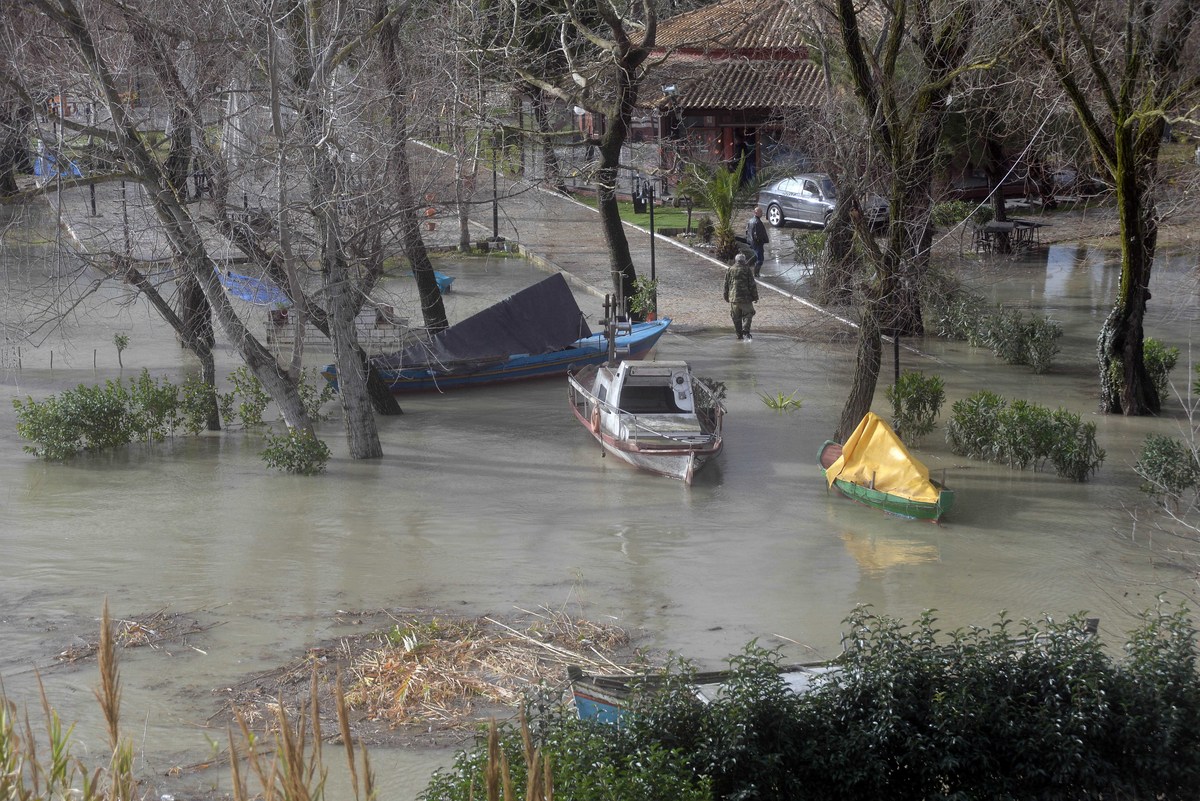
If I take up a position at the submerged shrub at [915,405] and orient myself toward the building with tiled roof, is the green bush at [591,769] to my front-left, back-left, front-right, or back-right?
back-left

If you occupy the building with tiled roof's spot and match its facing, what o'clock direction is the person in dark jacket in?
The person in dark jacket is roughly at 12 o'clock from the building with tiled roof.

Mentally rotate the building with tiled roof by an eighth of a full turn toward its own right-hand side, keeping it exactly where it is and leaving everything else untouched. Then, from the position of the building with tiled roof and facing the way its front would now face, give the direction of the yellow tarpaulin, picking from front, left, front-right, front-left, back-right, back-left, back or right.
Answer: front-left

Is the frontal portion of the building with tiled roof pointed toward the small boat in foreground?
yes

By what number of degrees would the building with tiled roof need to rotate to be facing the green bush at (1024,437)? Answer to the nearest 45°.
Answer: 0° — it already faces it

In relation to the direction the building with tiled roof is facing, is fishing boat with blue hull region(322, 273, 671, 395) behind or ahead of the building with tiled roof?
ahead

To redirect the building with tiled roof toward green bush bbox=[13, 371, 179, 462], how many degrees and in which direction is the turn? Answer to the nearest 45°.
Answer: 0° — it already faces it

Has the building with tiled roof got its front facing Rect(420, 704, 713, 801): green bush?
yes

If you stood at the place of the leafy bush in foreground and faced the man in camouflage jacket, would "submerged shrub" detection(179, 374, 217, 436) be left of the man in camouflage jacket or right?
left

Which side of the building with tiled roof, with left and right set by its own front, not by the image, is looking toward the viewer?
front

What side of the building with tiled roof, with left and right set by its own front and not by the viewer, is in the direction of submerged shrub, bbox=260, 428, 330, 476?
front

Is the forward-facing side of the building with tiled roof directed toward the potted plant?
yes

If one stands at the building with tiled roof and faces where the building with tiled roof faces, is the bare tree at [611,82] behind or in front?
in front

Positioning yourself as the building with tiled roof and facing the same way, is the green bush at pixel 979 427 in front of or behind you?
in front
